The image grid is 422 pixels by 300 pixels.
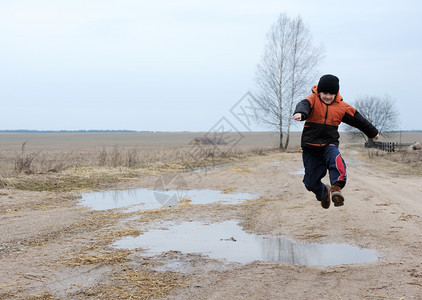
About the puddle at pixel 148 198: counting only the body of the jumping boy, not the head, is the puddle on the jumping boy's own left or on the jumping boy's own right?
on the jumping boy's own right

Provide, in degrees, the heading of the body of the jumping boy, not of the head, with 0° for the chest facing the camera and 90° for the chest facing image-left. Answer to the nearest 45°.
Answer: approximately 0°
